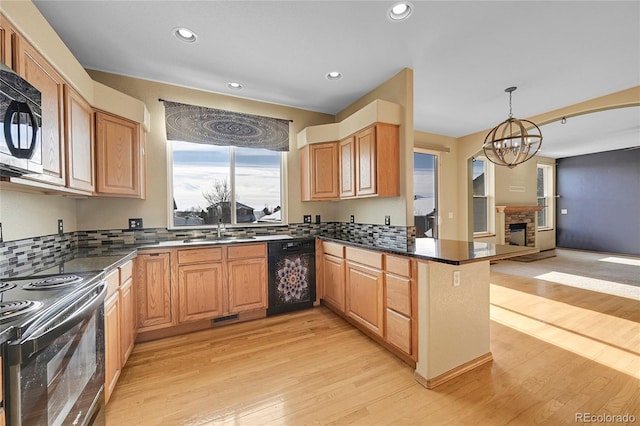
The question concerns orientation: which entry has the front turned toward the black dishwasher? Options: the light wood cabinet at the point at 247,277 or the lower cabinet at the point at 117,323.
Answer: the lower cabinet

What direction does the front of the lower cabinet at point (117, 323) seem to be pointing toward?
to the viewer's right

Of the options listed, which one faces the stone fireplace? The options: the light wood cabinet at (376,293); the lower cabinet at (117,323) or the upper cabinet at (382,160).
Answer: the lower cabinet

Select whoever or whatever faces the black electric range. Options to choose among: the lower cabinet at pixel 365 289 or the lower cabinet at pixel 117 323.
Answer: the lower cabinet at pixel 365 289

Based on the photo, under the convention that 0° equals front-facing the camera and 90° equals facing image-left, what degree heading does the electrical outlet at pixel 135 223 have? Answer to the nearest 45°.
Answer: approximately 0°

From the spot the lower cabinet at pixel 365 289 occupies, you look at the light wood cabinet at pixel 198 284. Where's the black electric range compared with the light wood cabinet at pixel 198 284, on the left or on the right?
left

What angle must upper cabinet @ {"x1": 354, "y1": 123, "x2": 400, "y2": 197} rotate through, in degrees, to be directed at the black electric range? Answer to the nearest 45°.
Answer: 0° — it already faces it

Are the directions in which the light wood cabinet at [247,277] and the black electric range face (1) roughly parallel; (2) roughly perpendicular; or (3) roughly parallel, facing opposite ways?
roughly perpendicular

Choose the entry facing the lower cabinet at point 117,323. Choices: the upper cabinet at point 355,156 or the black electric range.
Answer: the upper cabinet

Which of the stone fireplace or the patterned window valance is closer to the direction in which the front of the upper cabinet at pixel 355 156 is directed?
the patterned window valance

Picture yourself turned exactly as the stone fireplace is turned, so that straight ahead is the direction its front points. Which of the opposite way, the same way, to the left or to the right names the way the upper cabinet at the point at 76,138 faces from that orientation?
to the left

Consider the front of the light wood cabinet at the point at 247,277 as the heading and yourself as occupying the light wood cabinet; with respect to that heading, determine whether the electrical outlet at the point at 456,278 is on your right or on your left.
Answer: on your left
